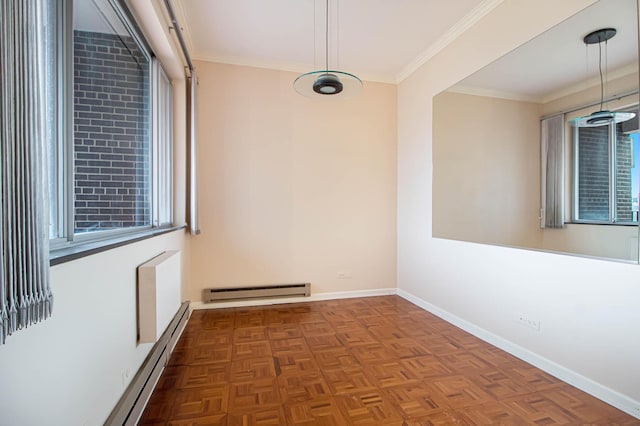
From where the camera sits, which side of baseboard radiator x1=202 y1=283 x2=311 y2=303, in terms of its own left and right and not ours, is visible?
front

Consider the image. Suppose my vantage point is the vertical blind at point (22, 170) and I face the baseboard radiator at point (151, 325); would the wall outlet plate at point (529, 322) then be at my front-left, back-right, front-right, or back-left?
front-right

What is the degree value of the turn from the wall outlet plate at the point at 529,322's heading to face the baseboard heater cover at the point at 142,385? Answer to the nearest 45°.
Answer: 0° — it already faces it

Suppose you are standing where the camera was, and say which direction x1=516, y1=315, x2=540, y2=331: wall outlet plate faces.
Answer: facing the viewer and to the left of the viewer

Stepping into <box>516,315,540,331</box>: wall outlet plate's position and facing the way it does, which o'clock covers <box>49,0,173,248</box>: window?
The window is roughly at 12 o'clock from the wall outlet plate.

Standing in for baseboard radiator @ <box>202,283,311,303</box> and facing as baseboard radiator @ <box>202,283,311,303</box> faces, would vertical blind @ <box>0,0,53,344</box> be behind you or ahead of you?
ahead

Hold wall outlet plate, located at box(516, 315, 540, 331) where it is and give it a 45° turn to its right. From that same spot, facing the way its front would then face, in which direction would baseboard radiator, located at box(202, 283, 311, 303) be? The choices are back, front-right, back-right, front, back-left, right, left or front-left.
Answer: front

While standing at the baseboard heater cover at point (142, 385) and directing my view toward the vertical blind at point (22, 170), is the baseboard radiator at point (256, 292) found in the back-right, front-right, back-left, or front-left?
back-left
